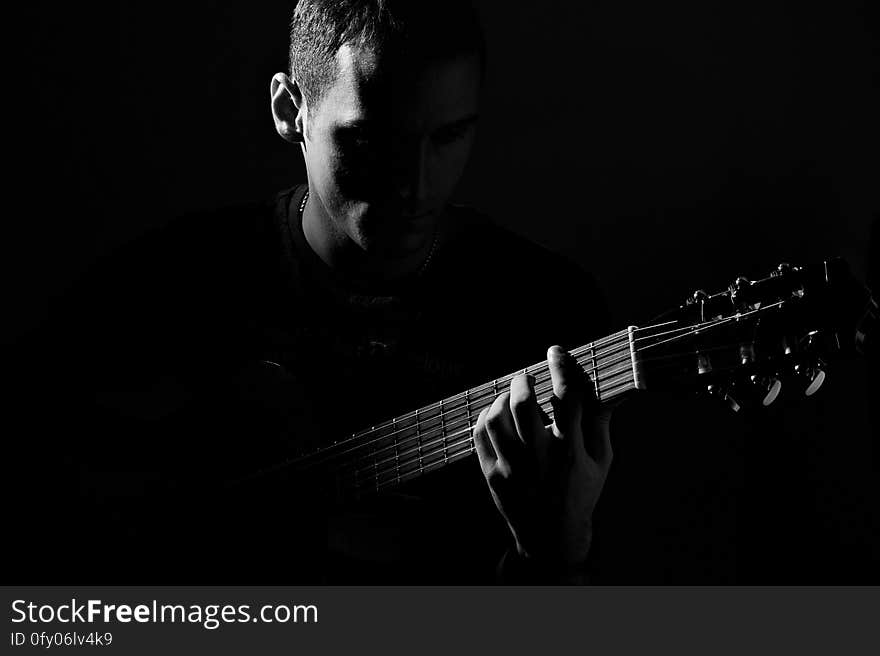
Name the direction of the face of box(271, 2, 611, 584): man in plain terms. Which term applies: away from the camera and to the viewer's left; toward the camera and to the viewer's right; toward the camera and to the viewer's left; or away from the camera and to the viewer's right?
toward the camera and to the viewer's right

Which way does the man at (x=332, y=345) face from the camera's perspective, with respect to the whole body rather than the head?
toward the camera
